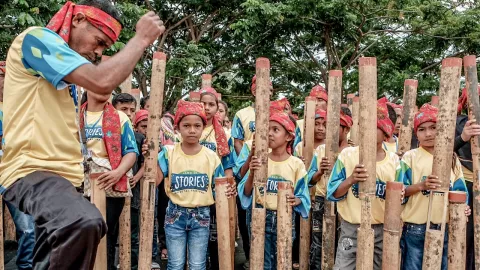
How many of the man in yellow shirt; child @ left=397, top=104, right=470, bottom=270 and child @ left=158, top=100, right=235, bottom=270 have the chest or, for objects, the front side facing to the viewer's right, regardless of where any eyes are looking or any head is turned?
1

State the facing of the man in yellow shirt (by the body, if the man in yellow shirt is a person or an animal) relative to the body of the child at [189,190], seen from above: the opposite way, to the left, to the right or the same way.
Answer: to the left

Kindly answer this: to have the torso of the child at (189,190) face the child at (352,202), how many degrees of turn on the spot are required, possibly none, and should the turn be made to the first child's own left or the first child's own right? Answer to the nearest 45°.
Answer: approximately 90° to the first child's own left

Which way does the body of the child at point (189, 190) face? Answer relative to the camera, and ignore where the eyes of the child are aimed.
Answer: toward the camera

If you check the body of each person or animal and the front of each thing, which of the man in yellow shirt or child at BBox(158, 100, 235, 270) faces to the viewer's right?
the man in yellow shirt

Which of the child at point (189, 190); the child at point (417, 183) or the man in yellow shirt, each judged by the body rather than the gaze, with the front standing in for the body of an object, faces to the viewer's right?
the man in yellow shirt

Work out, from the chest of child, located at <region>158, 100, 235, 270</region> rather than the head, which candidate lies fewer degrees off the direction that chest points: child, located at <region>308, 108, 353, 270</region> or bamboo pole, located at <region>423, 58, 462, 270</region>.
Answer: the bamboo pole

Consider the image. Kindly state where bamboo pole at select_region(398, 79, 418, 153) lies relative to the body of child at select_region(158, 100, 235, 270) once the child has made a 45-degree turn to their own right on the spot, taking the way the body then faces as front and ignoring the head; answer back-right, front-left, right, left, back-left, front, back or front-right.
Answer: back-left

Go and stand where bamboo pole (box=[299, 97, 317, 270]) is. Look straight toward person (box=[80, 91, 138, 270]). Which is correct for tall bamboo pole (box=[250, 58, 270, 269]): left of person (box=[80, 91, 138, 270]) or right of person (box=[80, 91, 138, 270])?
left

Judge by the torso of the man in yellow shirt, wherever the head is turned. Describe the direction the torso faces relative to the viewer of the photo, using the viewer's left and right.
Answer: facing to the right of the viewer

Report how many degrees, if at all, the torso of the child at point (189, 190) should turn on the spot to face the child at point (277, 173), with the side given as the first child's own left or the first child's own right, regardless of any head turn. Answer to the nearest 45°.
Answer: approximately 90° to the first child's own left
